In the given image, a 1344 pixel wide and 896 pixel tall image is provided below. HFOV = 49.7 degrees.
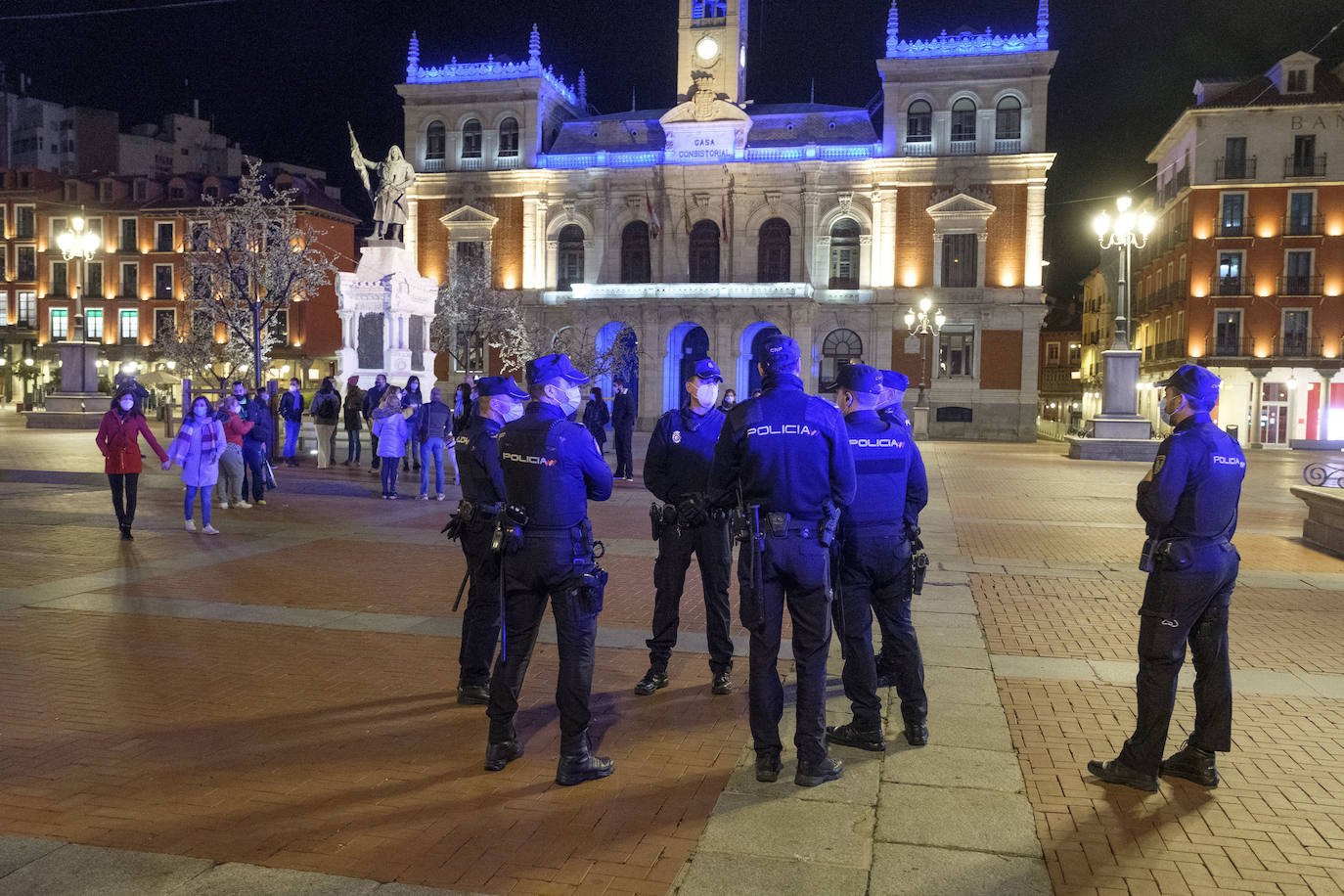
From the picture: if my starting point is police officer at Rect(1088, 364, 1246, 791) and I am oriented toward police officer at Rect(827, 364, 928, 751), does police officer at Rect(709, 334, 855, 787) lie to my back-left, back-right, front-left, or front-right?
front-left

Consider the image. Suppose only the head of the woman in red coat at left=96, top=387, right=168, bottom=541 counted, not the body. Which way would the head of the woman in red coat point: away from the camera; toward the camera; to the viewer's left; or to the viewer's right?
toward the camera

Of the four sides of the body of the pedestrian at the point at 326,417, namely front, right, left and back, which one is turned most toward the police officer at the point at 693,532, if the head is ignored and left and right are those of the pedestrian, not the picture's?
back

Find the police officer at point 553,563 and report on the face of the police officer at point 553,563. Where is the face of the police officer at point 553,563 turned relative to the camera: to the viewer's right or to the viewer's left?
to the viewer's right

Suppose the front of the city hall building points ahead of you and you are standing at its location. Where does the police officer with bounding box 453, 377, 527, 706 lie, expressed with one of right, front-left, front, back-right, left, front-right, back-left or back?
front

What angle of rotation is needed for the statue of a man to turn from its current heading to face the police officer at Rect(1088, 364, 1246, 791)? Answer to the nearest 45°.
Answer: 0° — it already faces them

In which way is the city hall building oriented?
toward the camera

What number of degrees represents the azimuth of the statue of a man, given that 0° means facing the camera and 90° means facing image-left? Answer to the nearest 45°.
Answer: approximately 0°

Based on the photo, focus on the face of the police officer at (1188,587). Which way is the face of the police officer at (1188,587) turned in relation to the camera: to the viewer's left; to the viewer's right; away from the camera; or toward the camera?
to the viewer's left

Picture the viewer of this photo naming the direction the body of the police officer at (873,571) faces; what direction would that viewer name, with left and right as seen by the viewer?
facing away from the viewer and to the left of the viewer

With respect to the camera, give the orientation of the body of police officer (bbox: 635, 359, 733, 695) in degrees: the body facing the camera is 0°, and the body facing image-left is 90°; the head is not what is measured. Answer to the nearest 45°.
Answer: approximately 0°

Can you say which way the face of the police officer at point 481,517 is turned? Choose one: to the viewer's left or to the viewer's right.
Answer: to the viewer's right

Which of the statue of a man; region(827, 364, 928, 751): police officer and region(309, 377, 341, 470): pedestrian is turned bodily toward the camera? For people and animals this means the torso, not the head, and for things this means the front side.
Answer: the statue of a man

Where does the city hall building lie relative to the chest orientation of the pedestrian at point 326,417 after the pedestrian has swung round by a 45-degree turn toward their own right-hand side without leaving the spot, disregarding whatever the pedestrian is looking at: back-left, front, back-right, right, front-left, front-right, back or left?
front
